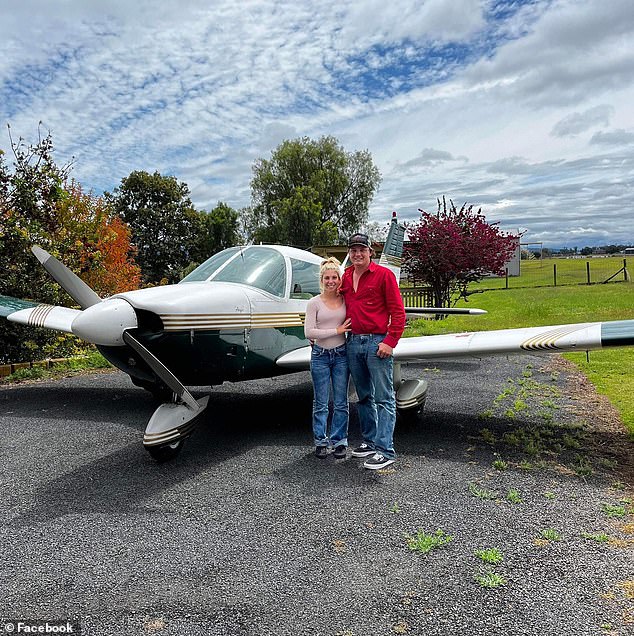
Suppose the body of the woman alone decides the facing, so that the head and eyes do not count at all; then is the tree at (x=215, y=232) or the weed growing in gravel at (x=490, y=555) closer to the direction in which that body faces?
the weed growing in gravel

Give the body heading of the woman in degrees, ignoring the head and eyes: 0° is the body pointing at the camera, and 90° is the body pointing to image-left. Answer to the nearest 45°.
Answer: approximately 0°

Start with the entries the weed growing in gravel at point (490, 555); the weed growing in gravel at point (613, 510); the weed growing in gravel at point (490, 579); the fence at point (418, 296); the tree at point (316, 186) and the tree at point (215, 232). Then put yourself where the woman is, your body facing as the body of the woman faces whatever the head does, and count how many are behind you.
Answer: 3

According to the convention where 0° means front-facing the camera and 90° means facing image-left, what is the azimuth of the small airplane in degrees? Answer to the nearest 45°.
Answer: approximately 45°

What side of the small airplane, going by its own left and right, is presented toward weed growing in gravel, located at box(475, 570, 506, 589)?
left

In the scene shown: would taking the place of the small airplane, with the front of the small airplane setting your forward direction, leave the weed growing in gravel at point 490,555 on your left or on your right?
on your left

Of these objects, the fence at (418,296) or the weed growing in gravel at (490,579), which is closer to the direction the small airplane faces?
the weed growing in gravel

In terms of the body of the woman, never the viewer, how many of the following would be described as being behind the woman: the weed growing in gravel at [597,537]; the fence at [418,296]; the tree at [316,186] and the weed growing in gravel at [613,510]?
2

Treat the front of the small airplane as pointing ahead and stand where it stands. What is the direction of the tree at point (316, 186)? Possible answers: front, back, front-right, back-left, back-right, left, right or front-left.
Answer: back-right

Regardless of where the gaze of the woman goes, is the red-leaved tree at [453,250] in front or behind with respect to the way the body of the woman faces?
behind

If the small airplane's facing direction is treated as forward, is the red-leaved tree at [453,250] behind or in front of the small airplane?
behind

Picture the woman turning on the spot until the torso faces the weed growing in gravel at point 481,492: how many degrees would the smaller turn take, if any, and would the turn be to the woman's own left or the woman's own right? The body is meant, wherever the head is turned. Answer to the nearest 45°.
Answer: approximately 45° to the woman's own left

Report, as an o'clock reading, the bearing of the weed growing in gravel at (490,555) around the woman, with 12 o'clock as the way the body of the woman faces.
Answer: The weed growing in gravel is roughly at 11 o'clock from the woman.

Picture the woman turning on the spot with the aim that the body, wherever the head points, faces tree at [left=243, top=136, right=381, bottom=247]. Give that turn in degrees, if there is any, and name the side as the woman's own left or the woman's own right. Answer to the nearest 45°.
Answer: approximately 180°
